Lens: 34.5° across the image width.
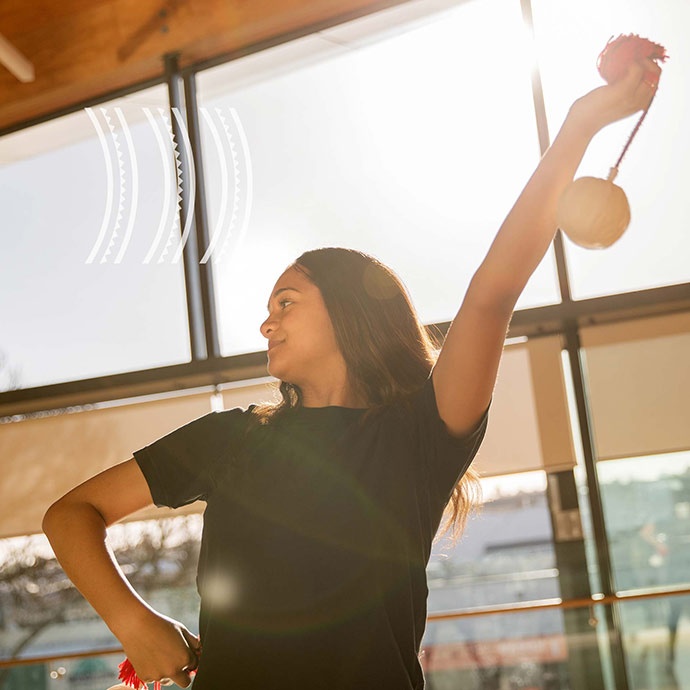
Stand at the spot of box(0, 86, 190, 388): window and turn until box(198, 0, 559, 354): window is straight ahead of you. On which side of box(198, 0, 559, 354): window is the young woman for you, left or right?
right

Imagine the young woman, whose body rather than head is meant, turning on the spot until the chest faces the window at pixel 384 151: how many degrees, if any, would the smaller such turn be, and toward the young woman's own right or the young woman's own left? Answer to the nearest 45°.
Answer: approximately 180°

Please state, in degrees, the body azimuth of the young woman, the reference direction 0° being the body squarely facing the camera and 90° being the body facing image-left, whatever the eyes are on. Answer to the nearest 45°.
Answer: approximately 0°

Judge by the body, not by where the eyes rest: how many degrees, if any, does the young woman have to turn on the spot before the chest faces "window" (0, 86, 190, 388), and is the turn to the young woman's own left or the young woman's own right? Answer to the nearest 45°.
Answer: approximately 180°

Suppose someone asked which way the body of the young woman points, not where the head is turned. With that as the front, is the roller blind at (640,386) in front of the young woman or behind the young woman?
behind

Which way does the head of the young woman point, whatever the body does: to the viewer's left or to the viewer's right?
to the viewer's left
